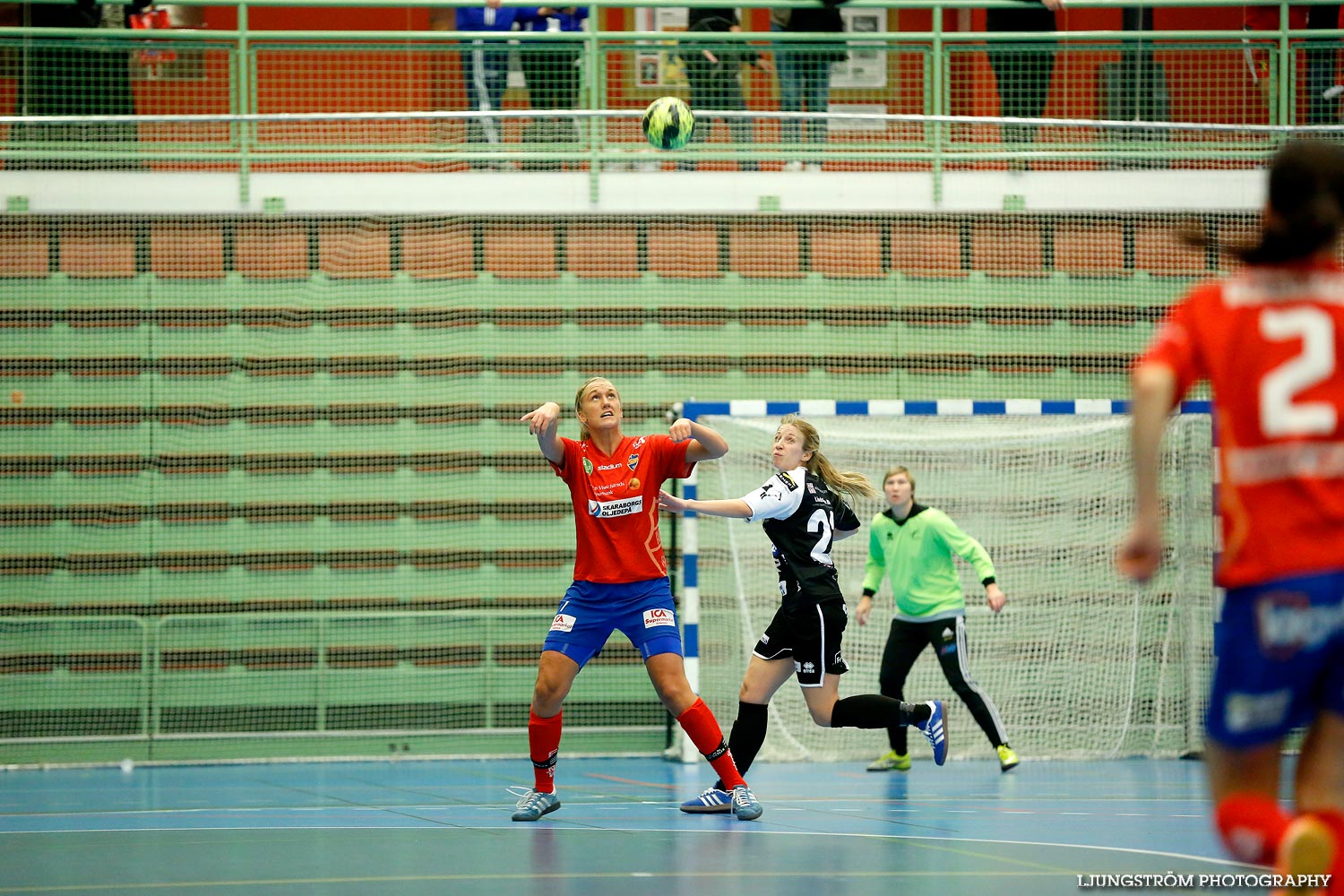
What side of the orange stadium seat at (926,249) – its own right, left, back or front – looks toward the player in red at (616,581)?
front

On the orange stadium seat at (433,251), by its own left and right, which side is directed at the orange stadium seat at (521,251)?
left

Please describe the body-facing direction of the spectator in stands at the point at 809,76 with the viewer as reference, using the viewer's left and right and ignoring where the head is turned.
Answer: facing the viewer

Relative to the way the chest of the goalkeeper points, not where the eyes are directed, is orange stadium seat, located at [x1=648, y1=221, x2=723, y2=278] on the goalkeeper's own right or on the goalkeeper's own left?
on the goalkeeper's own right

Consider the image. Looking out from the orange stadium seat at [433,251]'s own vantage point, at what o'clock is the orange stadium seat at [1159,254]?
the orange stadium seat at [1159,254] is roughly at 9 o'clock from the orange stadium seat at [433,251].

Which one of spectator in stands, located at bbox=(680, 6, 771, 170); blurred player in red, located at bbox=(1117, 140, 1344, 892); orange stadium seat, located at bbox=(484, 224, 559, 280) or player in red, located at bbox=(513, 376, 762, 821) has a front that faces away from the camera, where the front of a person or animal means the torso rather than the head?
blurred player in red, located at bbox=(1117, 140, 1344, 892)

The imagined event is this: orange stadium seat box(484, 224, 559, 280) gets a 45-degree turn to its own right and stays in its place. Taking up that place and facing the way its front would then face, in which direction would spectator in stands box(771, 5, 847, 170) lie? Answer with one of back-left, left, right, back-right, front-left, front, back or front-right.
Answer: back-left

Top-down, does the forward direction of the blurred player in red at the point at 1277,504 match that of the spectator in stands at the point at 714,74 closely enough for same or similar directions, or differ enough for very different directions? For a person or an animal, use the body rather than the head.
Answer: very different directions

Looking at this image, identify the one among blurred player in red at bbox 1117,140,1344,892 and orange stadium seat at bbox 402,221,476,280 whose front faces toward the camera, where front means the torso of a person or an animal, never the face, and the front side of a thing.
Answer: the orange stadium seat

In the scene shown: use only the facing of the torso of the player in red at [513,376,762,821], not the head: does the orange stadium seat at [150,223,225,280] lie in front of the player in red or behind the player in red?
behind

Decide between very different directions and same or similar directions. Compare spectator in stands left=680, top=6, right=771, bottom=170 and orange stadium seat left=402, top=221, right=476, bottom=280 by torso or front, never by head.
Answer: same or similar directions

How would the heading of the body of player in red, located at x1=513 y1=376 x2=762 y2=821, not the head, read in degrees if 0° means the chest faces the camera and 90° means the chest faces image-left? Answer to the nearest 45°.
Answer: approximately 0°

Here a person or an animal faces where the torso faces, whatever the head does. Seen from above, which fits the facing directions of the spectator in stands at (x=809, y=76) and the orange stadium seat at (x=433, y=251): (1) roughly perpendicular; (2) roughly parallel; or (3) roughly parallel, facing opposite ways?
roughly parallel

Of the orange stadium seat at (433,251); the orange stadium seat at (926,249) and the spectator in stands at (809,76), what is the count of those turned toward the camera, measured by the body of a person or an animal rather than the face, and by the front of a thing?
3

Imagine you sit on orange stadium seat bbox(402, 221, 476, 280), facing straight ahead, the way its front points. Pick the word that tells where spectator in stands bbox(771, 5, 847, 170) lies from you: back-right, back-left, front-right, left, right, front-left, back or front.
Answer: left

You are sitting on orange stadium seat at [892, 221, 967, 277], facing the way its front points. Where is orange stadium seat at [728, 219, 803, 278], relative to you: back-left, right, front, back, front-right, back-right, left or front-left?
right

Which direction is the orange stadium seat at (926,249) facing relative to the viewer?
toward the camera
